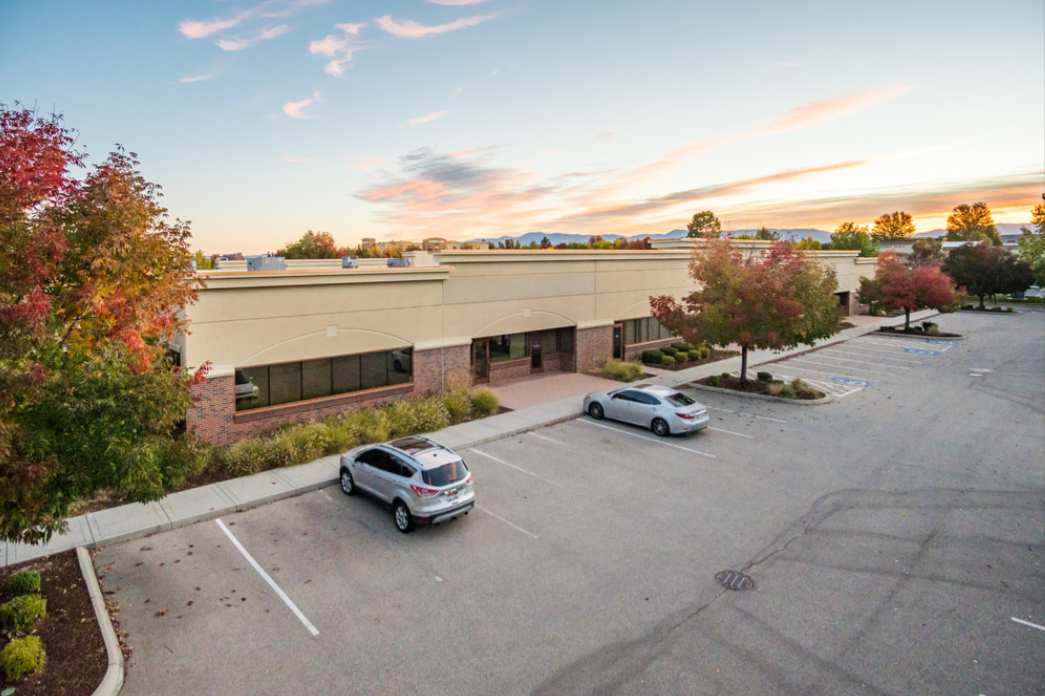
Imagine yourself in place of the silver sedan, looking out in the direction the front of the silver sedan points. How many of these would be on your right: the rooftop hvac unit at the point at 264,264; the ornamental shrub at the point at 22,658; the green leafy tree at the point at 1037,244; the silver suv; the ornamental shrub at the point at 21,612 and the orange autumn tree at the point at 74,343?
1

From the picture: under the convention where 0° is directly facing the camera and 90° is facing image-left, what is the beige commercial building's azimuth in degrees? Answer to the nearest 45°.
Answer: approximately 315°

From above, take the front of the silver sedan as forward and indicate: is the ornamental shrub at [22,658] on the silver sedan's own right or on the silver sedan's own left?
on the silver sedan's own left

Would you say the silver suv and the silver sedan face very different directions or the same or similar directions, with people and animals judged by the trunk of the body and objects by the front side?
same or similar directions

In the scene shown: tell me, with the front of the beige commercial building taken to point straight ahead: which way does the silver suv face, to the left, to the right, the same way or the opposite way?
the opposite way

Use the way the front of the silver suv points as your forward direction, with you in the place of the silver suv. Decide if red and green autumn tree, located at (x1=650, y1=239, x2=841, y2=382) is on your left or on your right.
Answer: on your right

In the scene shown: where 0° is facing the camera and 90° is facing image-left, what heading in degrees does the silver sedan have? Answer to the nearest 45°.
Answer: approximately 135°

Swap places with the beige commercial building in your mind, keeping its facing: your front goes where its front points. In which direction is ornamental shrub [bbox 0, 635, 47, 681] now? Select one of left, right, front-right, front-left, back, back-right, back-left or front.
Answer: front-right

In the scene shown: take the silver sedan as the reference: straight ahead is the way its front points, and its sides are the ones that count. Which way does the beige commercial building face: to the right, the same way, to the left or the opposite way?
the opposite way

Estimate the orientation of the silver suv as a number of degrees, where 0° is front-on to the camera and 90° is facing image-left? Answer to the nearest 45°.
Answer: approximately 135°

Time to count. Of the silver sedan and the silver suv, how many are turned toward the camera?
0

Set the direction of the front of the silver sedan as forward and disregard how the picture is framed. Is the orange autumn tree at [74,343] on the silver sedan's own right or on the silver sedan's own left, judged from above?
on the silver sedan's own left
